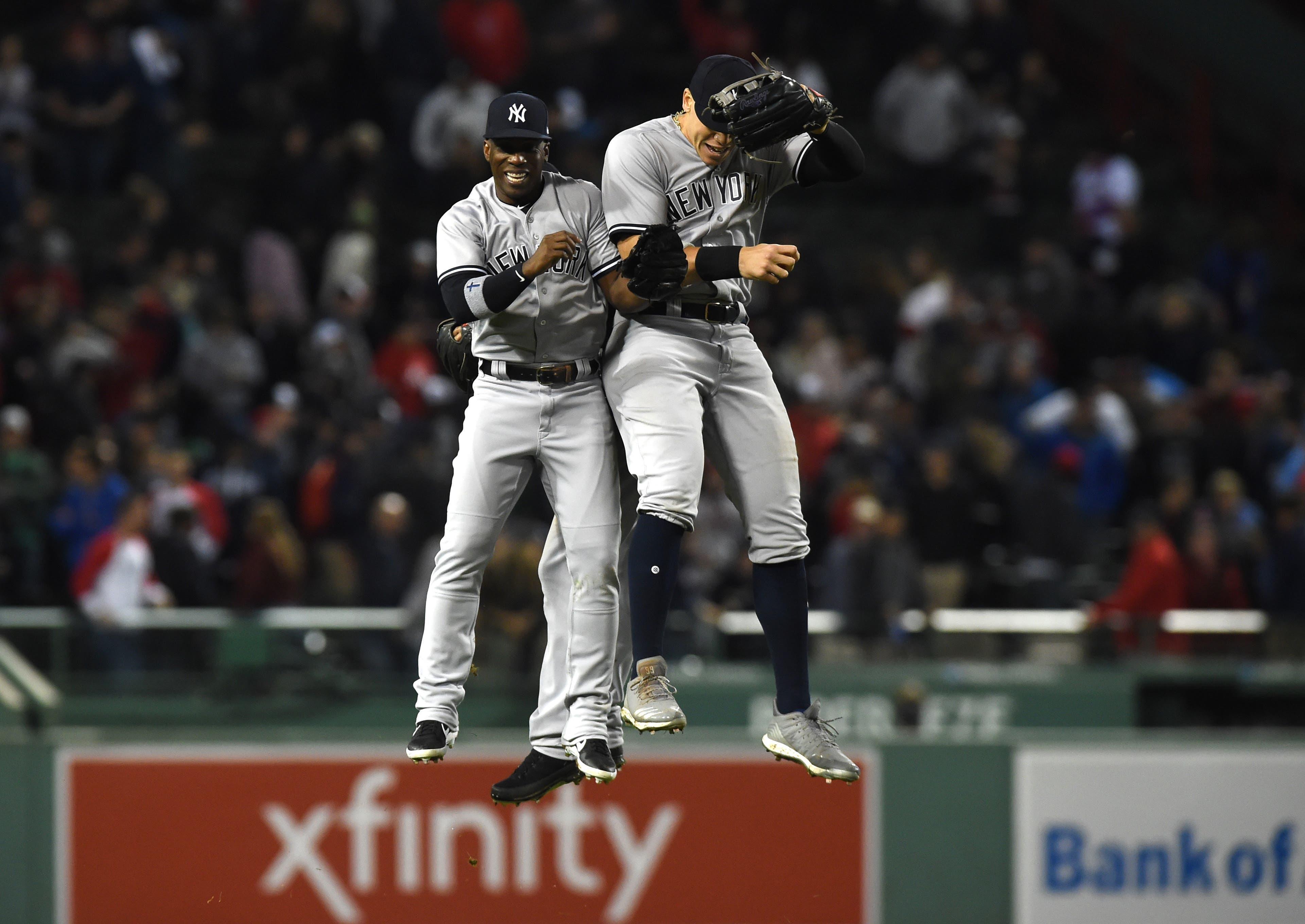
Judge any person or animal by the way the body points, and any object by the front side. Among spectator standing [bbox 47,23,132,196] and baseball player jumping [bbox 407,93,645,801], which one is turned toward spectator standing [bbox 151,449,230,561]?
spectator standing [bbox 47,23,132,196]

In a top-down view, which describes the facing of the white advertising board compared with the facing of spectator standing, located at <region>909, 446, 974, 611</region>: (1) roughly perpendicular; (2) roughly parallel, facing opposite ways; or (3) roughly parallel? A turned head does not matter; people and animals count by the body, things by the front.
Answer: roughly parallel

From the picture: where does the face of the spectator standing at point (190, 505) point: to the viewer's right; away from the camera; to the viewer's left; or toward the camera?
toward the camera

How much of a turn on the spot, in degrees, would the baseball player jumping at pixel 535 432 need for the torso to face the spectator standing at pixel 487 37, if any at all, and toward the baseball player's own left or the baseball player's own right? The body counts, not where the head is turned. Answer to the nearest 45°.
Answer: approximately 180°

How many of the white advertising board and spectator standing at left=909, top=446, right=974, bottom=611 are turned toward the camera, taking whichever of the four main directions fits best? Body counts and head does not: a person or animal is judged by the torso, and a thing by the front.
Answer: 2

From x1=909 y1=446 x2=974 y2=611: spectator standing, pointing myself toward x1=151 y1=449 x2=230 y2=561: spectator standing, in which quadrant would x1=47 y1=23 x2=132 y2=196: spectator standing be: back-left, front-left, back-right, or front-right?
front-right

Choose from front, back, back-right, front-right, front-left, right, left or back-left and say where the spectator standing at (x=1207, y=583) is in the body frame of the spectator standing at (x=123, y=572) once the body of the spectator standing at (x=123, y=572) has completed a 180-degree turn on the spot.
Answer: back-right

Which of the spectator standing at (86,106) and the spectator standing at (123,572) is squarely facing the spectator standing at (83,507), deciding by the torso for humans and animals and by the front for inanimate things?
the spectator standing at (86,106)

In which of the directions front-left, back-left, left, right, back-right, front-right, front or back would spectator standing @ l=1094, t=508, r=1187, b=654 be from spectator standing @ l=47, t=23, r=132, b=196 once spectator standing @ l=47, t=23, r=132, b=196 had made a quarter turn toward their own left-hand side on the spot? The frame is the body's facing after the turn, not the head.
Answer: front-right

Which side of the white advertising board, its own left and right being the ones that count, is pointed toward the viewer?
front

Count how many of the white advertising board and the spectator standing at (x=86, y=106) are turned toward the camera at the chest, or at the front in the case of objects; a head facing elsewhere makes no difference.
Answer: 2

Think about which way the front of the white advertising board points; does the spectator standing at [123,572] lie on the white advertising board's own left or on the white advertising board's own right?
on the white advertising board's own right

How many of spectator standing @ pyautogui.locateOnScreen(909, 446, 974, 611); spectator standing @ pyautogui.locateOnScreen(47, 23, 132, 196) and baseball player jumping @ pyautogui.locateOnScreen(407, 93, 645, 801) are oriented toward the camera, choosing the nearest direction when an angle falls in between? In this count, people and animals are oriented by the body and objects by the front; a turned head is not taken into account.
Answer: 3

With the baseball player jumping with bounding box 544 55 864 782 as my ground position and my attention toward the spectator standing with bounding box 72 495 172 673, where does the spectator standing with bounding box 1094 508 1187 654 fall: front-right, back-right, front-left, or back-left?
front-right

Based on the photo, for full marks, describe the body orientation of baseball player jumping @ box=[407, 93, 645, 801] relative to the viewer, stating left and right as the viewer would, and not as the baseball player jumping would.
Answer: facing the viewer

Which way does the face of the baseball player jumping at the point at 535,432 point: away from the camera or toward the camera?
toward the camera

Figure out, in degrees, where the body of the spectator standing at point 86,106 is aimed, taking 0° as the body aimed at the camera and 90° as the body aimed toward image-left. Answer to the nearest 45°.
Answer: approximately 0°
